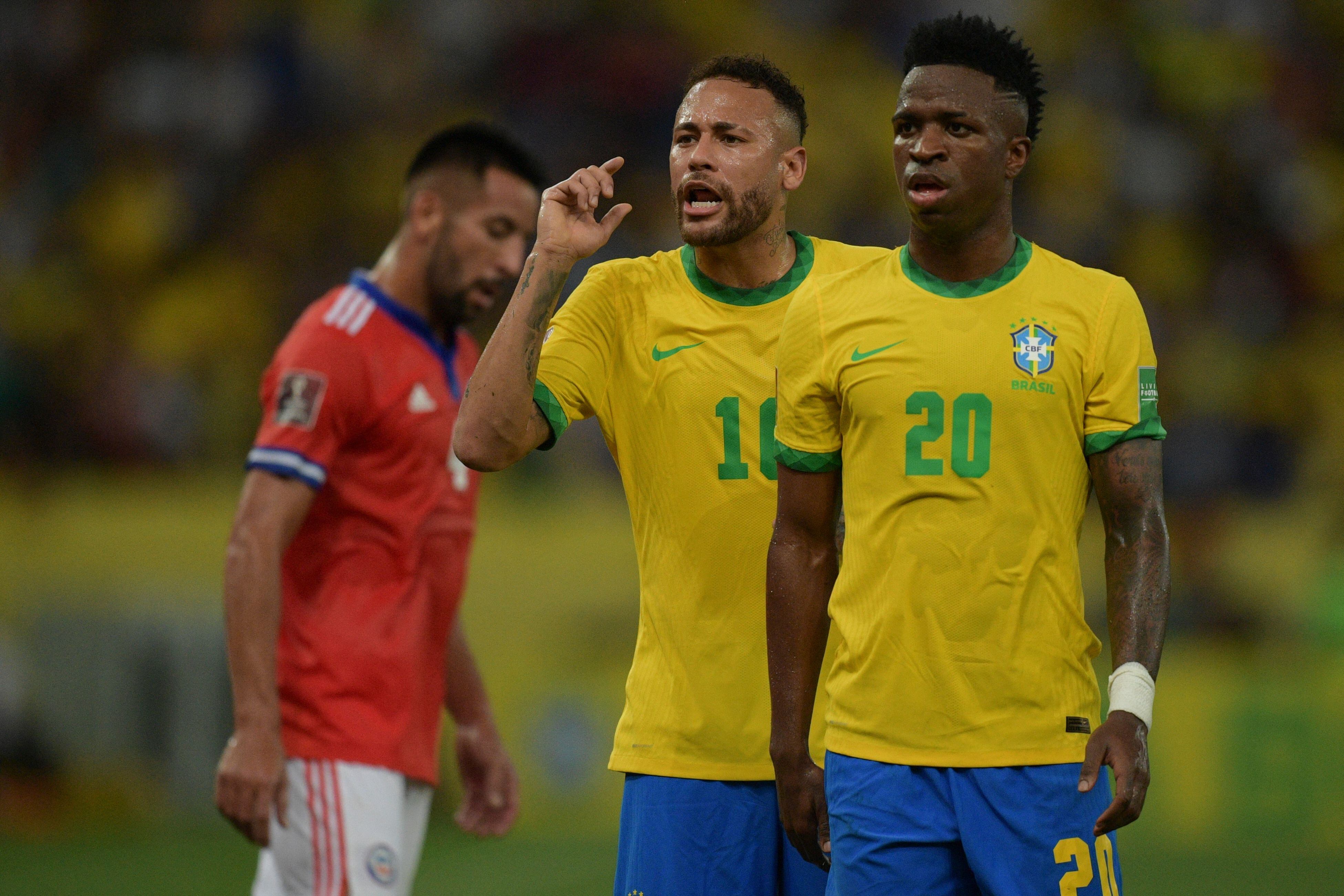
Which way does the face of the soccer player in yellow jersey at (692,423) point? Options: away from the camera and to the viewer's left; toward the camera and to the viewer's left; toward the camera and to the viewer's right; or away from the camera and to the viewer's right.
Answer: toward the camera and to the viewer's left

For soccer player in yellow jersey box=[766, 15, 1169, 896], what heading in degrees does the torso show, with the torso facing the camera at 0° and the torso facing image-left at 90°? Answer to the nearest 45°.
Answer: approximately 0°

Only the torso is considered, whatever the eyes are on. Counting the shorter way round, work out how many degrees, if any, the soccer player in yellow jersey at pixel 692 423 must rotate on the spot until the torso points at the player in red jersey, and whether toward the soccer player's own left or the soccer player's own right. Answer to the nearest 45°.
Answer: approximately 135° to the soccer player's own right

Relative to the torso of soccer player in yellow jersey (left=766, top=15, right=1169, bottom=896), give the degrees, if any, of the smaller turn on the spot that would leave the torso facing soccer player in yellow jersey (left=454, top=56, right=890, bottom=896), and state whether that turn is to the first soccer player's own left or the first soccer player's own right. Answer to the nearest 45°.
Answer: approximately 135° to the first soccer player's own right

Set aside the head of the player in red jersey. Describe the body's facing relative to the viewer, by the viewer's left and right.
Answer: facing the viewer and to the right of the viewer

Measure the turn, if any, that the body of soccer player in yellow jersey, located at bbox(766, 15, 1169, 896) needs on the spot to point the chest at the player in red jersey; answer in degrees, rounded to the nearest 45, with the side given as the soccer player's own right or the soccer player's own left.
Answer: approximately 135° to the soccer player's own right

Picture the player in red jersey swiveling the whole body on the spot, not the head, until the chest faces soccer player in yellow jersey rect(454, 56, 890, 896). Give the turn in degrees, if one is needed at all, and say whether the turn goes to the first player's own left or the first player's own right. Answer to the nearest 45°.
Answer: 0° — they already face them

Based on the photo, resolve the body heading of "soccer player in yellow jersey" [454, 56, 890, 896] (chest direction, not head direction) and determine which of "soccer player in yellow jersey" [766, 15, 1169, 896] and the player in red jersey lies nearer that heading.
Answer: the soccer player in yellow jersey

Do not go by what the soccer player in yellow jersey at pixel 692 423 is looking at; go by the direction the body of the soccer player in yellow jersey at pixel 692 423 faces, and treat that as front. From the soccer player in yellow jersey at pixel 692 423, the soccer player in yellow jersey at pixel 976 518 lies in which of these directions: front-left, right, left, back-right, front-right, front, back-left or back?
front-left

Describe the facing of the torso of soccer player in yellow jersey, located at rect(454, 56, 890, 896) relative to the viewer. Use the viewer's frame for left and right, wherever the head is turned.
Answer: facing the viewer

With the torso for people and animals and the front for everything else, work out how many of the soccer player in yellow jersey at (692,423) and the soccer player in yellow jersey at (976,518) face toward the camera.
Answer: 2
